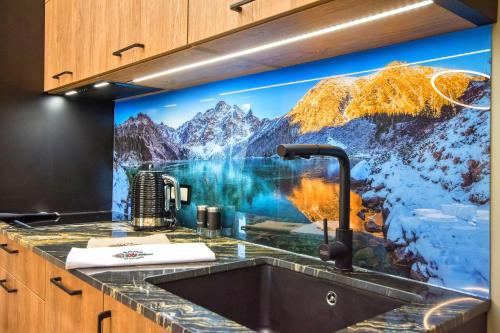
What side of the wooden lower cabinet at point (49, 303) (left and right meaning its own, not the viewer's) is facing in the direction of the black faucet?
left

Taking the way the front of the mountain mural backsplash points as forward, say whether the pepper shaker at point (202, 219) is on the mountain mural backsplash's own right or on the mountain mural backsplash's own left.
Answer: on the mountain mural backsplash's own right

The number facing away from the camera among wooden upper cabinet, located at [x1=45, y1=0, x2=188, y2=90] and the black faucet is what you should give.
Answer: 0

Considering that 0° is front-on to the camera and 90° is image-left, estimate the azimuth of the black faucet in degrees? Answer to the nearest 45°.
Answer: approximately 45°

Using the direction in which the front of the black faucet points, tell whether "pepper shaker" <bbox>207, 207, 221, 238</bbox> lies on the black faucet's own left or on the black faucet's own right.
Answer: on the black faucet's own right

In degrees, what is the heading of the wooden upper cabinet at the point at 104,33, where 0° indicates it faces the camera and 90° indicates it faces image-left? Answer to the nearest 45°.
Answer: approximately 45°

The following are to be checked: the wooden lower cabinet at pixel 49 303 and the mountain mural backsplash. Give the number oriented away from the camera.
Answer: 0

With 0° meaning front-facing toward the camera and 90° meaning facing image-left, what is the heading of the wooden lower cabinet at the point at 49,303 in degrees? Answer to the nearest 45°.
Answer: approximately 45°
